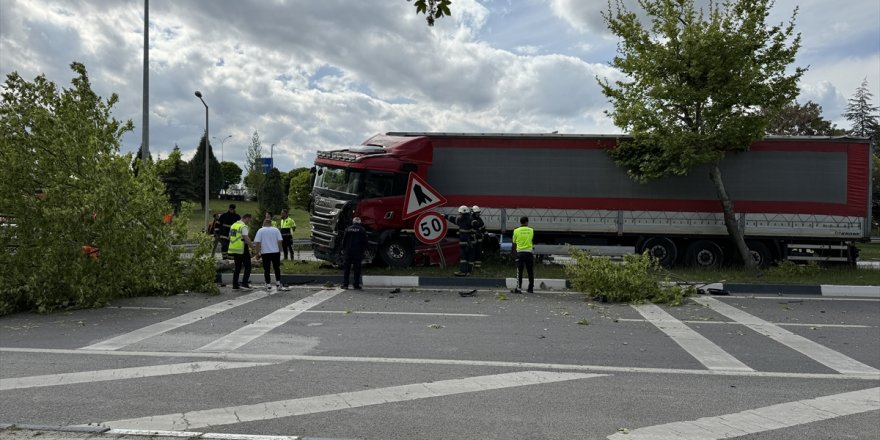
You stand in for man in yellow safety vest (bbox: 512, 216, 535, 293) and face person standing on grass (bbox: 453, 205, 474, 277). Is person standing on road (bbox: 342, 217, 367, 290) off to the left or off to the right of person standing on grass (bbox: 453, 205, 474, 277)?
left

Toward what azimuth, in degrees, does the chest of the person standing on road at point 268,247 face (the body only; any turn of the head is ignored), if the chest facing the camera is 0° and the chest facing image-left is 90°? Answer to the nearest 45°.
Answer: approximately 180°

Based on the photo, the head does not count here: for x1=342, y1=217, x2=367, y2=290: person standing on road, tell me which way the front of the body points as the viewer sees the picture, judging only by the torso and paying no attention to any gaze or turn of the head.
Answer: away from the camera

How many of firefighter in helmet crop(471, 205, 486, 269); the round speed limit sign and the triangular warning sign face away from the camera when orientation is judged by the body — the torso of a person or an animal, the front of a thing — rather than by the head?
0

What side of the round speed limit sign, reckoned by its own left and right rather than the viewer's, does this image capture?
front

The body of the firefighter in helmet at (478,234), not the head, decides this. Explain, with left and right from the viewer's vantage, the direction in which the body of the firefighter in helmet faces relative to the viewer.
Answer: facing to the left of the viewer

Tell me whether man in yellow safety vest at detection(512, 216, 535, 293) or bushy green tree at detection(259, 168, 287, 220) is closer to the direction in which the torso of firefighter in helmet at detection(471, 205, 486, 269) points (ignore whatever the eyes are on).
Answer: the bushy green tree

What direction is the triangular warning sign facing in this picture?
toward the camera

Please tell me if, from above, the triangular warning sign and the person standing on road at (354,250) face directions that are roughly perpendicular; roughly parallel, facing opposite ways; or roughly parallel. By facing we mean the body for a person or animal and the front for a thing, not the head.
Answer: roughly parallel, facing opposite ways

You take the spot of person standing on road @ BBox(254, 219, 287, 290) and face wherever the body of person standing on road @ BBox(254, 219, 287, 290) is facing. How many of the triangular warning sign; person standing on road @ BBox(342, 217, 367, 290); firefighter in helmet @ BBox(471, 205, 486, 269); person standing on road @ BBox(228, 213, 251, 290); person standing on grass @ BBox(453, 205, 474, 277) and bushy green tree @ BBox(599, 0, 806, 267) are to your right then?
5

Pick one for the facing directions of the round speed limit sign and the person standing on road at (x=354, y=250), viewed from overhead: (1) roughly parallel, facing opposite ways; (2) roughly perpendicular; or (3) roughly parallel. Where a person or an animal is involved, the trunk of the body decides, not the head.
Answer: roughly parallel, facing opposite ways
